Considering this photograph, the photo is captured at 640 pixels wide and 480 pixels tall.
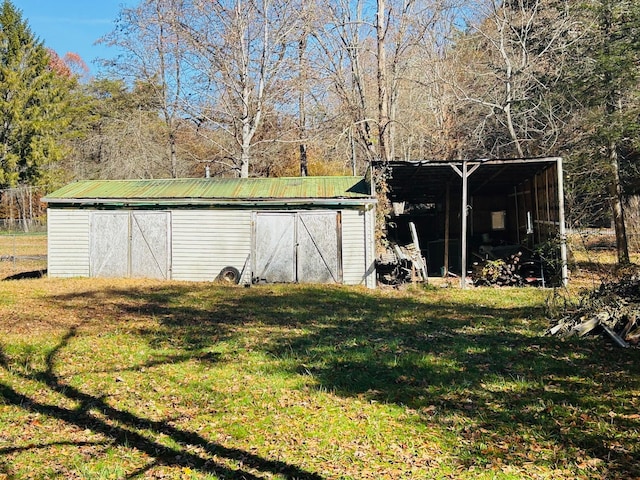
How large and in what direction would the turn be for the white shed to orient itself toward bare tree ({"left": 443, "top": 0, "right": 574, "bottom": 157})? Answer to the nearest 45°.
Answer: approximately 90° to its left

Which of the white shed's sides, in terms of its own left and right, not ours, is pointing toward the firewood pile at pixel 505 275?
left

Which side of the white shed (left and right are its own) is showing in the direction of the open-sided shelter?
left

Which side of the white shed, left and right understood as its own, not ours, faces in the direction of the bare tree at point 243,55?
back

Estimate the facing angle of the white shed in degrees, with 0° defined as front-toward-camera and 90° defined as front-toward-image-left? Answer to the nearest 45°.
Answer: approximately 0°

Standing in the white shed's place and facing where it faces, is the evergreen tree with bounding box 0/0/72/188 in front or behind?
behind

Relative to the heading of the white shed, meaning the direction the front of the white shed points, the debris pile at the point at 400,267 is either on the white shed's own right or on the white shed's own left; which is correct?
on the white shed's own left

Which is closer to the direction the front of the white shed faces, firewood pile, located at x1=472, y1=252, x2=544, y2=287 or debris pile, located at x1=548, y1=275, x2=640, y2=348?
the debris pile

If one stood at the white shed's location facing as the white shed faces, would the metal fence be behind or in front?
behind

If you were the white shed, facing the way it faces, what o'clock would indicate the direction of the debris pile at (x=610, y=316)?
The debris pile is roughly at 11 o'clock from the white shed.
